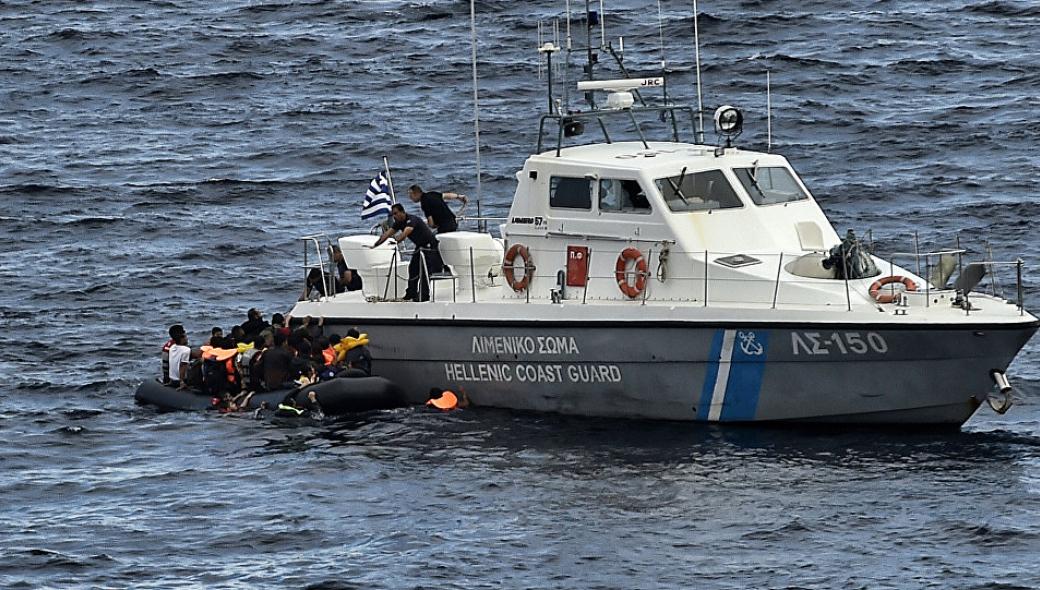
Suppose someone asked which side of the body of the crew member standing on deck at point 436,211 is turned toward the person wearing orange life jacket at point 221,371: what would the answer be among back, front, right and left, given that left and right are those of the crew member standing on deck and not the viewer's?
front

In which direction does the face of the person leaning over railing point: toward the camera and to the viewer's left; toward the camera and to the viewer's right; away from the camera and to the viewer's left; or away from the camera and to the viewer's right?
toward the camera and to the viewer's left

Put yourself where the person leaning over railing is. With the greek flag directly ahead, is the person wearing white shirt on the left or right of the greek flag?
left

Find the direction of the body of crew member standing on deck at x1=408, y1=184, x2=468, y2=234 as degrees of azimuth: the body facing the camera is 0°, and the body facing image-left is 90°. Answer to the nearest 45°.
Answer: approximately 90°

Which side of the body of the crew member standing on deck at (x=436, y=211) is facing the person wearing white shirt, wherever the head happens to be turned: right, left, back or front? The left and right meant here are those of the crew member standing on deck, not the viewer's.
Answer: front
